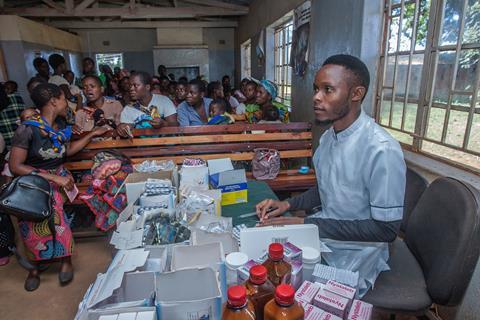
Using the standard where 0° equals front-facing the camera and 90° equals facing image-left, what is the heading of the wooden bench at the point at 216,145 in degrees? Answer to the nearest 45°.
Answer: approximately 0°

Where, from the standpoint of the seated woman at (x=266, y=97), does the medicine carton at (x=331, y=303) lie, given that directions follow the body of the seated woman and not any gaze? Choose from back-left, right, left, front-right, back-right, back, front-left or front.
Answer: front-left

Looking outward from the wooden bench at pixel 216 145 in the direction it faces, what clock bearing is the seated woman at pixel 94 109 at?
The seated woman is roughly at 4 o'clock from the wooden bench.

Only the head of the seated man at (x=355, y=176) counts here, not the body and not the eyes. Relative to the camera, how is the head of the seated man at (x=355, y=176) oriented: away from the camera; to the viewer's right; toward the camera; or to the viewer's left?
to the viewer's left

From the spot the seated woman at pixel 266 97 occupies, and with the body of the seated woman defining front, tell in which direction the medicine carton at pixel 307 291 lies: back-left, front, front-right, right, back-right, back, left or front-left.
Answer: front-left

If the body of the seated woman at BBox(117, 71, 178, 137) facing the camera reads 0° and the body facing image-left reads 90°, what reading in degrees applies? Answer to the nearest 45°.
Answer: approximately 45°

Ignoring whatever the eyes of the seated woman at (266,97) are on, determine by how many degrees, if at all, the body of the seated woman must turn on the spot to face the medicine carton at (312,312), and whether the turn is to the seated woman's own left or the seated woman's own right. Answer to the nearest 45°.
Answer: approximately 45° to the seated woman's own left

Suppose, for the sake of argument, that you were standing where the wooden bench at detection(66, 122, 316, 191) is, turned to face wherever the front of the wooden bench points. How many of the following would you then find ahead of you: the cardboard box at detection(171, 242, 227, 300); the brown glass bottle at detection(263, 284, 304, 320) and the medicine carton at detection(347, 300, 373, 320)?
3
